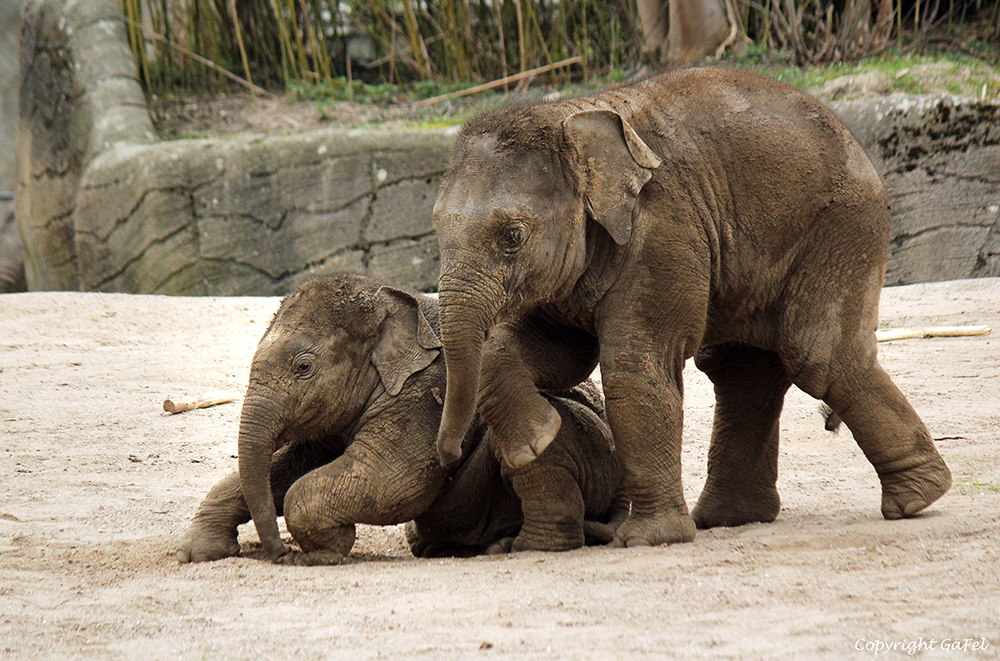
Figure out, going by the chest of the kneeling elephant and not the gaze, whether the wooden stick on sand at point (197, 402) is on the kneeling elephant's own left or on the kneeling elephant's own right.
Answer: on the kneeling elephant's own right

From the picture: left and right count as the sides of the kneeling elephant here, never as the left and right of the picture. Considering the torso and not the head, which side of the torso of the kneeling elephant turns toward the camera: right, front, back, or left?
left

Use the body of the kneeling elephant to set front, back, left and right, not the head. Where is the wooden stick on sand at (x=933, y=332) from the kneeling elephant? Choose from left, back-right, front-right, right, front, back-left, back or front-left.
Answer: back-right

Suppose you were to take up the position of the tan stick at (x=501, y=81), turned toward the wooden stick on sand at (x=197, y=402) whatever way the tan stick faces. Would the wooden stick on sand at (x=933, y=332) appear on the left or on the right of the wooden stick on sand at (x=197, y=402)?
left

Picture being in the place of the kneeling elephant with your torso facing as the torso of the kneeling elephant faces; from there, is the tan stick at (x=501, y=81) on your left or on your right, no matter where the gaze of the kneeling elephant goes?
on your right

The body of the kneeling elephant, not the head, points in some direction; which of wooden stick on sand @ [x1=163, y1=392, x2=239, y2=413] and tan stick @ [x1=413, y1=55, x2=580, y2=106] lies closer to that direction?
the wooden stick on sand

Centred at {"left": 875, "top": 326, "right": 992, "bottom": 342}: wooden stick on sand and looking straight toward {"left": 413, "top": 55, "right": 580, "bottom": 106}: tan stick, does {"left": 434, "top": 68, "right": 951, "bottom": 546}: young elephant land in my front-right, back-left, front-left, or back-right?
back-left

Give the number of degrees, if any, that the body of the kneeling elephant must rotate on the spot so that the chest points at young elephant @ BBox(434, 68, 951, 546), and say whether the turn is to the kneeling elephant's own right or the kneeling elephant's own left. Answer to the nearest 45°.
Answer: approximately 180°

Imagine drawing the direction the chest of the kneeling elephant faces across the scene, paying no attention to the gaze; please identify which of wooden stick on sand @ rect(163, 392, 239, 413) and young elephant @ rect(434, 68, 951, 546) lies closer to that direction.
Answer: the wooden stick on sand
